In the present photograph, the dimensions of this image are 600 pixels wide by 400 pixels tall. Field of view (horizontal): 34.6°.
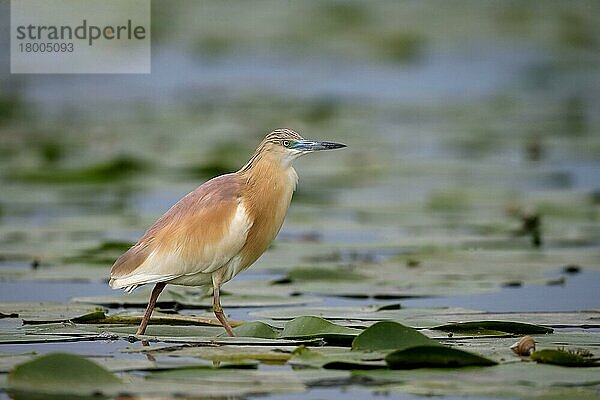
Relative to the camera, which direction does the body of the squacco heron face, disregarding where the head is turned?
to the viewer's right

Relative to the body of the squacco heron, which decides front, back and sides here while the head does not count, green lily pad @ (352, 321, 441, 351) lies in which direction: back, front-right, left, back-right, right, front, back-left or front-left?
front-right

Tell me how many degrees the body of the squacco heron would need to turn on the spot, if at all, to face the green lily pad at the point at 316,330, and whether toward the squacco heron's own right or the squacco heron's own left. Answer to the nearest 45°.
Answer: approximately 45° to the squacco heron's own right

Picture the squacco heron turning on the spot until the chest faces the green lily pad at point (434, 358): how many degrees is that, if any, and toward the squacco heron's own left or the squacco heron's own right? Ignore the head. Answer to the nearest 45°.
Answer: approximately 45° to the squacco heron's own right
